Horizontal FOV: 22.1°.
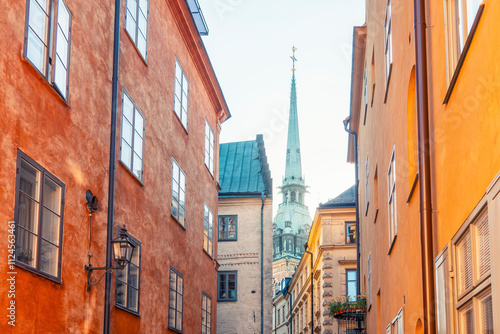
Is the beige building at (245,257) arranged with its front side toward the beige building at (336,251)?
no

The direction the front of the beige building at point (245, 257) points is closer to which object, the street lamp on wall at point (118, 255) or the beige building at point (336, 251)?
the street lamp on wall

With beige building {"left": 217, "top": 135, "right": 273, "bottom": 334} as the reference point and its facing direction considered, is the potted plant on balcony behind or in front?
in front

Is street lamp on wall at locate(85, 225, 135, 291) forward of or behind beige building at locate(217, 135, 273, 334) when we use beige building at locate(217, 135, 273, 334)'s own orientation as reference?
forward

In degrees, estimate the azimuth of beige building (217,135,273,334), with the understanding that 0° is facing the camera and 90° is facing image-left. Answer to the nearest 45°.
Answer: approximately 0°
